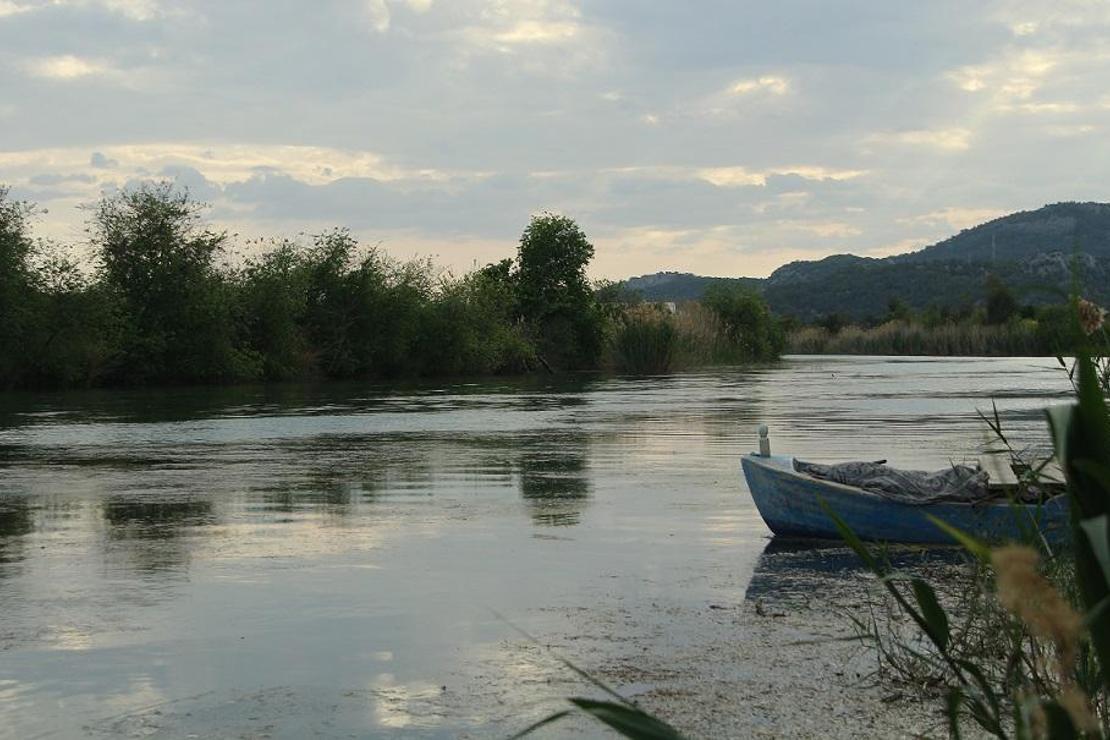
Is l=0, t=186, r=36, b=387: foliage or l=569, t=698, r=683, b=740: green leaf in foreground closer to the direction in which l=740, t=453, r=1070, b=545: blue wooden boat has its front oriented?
the foliage

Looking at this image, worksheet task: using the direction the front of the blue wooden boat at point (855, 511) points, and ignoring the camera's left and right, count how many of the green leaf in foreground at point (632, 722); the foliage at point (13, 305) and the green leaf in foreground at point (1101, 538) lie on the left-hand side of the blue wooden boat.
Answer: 2

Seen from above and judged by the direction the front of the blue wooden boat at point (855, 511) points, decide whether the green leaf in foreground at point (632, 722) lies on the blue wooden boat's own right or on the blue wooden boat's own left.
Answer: on the blue wooden boat's own left

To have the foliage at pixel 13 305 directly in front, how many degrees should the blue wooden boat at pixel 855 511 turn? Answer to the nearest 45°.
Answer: approximately 45° to its right

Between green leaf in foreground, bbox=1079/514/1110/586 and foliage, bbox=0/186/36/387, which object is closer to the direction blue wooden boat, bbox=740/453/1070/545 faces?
the foliage

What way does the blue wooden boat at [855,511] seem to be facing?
to the viewer's left

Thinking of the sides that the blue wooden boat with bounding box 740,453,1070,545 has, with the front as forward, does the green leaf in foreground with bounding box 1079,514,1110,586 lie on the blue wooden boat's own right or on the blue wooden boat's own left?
on the blue wooden boat's own left
